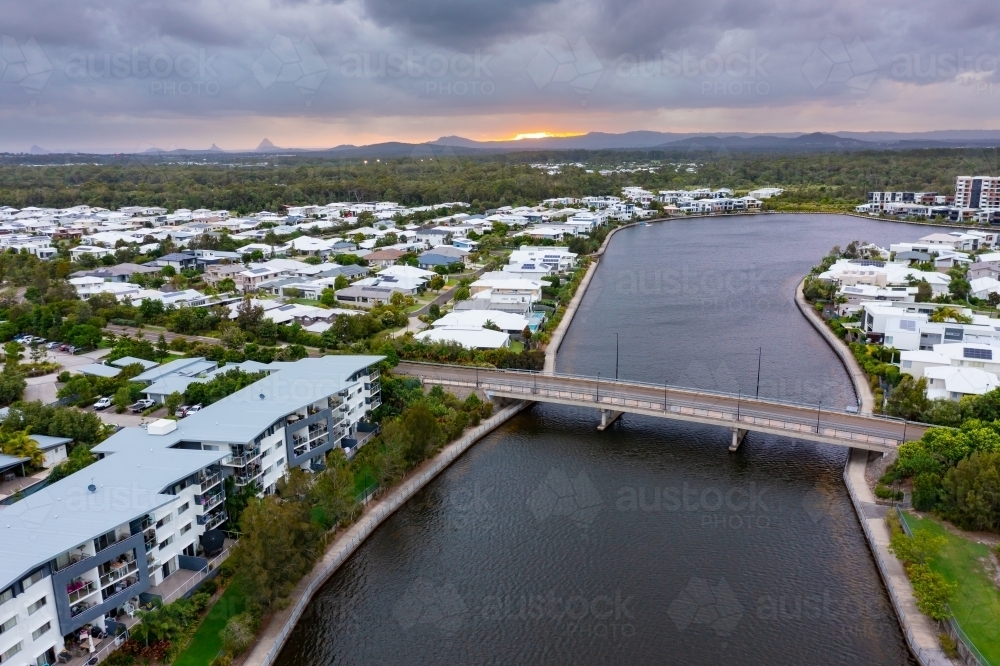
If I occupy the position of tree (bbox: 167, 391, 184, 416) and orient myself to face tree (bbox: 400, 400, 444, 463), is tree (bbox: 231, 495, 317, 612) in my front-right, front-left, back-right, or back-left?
front-right

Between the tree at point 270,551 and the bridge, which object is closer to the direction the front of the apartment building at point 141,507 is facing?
the tree

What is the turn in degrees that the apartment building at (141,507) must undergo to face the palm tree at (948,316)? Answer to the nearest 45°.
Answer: approximately 45° to its left

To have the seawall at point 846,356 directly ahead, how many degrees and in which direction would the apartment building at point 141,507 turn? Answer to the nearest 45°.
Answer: approximately 45° to its left

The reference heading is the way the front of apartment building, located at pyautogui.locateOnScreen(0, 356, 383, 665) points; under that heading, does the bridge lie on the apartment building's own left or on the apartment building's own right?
on the apartment building's own left

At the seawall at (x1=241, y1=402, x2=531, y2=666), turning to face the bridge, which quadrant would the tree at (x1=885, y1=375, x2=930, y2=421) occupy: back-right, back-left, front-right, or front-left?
front-right

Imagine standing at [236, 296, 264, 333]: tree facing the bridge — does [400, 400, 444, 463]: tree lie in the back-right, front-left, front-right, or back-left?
front-right

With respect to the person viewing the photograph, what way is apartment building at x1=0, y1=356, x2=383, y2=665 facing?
facing the viewer and to the right of the viewer

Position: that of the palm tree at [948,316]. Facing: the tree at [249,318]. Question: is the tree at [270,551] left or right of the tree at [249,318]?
left

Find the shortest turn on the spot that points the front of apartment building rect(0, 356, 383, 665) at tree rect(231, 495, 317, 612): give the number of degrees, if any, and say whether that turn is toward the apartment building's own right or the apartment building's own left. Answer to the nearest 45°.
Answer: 0° — it already faces it

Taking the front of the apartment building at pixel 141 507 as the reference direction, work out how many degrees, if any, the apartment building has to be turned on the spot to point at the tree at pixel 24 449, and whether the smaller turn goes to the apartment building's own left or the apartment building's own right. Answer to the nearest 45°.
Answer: approximately 180°

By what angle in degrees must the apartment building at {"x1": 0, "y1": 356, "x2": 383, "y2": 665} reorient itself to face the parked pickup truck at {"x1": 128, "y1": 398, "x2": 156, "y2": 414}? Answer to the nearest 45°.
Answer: approximately 135° to its left

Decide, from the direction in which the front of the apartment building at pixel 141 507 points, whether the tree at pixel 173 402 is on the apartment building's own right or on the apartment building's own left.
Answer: on the apartment building's own left

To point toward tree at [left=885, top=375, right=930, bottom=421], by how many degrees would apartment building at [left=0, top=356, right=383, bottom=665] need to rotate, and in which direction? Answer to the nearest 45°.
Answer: approximately 45° to its left
